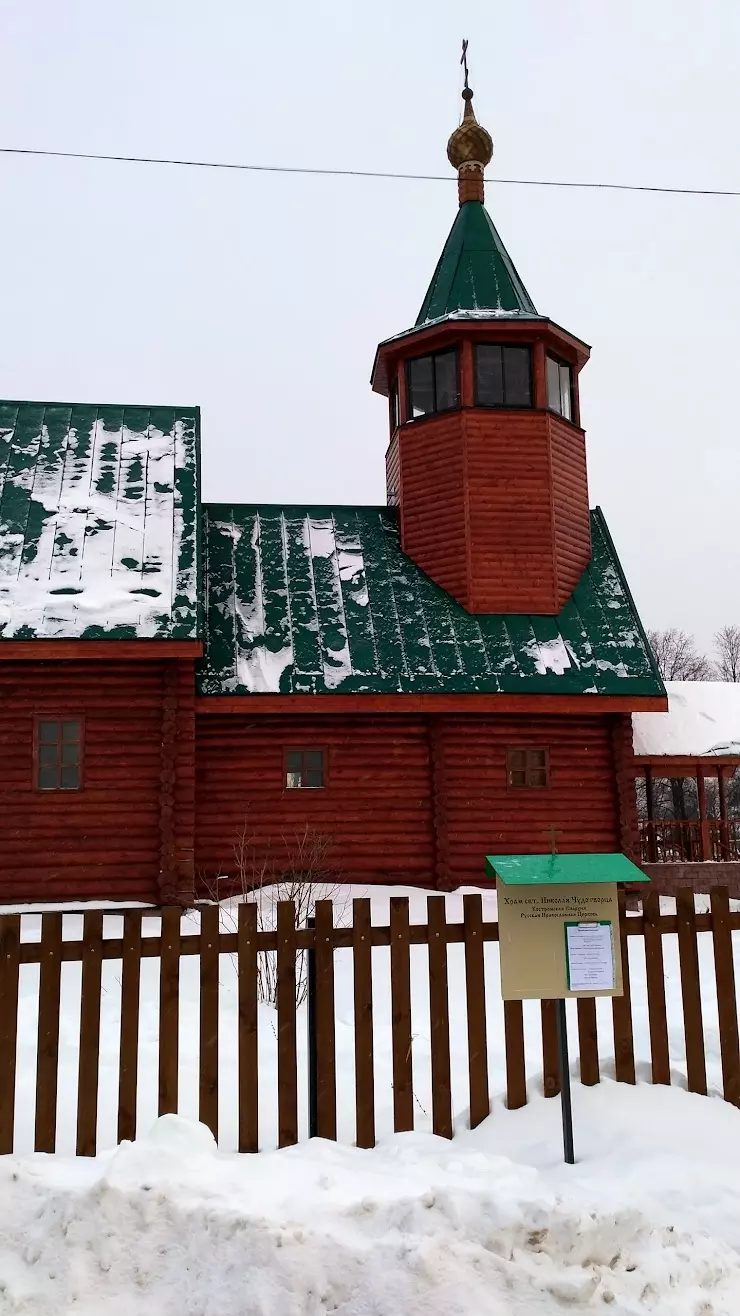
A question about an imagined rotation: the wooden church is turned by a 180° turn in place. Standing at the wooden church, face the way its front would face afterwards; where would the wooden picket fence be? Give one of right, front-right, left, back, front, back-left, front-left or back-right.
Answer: left

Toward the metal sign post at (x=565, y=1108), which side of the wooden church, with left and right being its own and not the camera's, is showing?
right

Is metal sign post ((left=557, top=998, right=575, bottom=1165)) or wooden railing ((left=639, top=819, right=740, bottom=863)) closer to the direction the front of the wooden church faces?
the wooden railing

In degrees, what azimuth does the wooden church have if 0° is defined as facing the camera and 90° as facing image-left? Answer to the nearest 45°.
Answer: approximately 270°

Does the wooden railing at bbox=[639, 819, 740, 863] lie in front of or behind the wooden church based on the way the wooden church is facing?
in front
